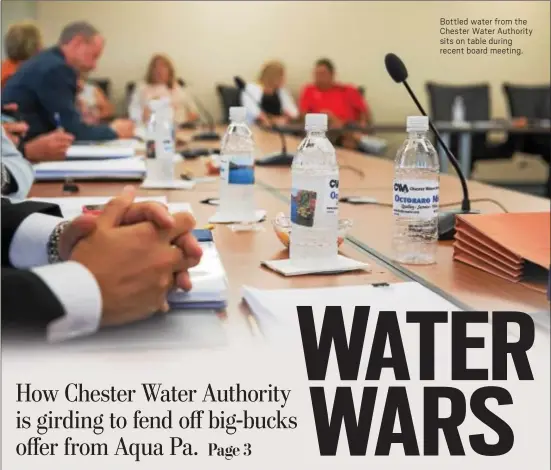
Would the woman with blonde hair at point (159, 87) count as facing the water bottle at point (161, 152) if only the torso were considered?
yes

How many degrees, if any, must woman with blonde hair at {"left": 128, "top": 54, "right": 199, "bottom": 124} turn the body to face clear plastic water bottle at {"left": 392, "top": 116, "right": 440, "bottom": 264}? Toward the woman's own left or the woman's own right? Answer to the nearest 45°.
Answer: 0° — they already face it

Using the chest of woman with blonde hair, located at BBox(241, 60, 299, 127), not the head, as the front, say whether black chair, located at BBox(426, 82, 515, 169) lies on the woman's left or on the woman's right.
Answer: on the woman's left

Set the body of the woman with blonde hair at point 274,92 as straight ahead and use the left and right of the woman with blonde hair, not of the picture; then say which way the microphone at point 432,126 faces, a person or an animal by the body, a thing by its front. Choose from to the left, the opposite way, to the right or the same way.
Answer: to the right

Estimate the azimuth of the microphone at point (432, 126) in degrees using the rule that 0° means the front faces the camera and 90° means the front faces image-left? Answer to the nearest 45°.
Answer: approximately 90°
